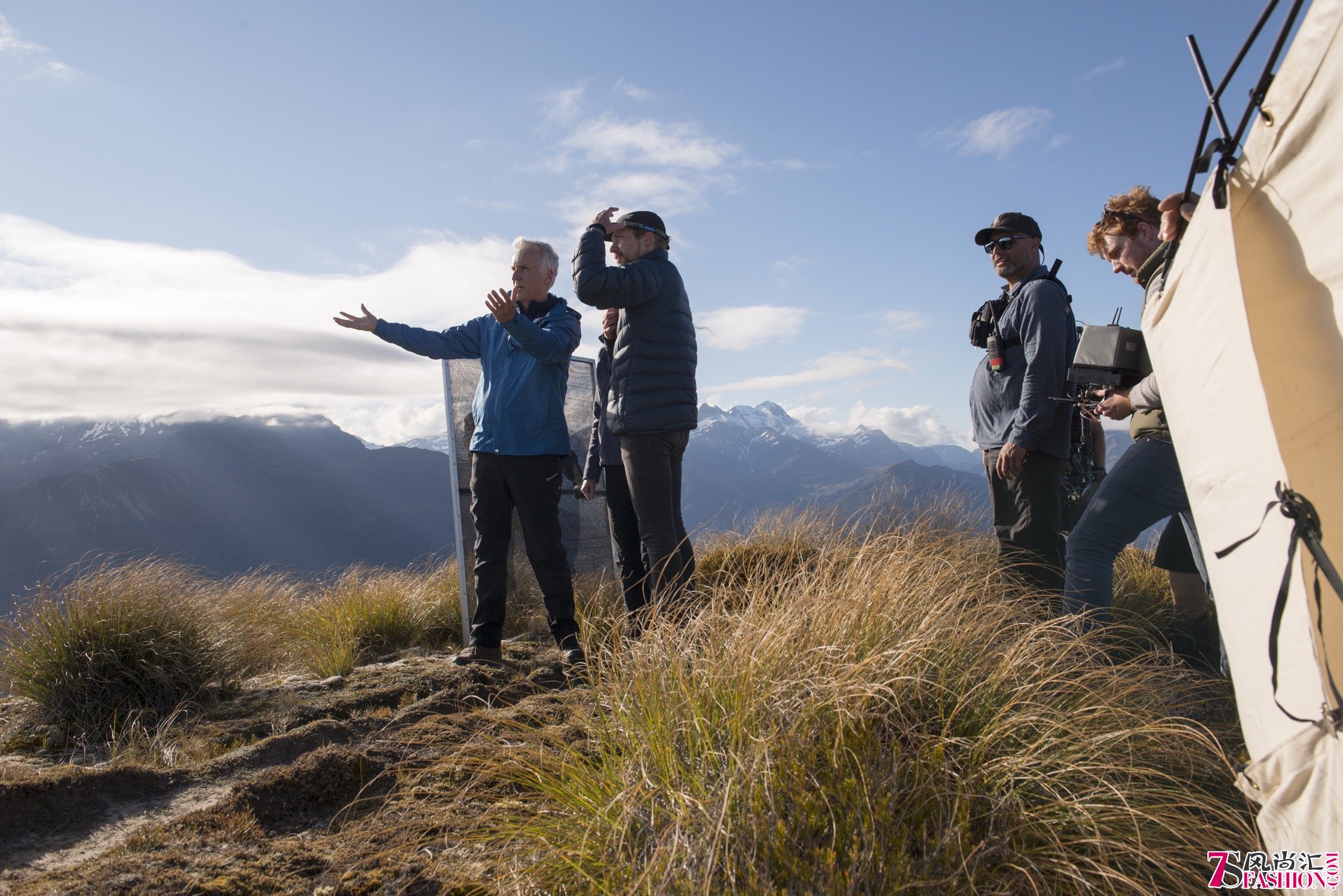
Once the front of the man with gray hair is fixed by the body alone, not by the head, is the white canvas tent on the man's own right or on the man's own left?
on the man's own left

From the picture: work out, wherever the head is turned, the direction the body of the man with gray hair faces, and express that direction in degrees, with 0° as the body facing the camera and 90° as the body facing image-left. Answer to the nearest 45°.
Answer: approximately 45°

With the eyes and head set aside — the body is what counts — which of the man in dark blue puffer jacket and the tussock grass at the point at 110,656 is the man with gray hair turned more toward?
the tussock grass

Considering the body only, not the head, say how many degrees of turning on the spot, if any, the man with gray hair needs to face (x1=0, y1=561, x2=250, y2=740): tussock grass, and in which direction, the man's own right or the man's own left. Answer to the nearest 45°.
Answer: approximately 45° to the man's own right

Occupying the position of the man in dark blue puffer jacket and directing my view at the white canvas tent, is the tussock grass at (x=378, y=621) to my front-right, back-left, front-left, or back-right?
back-right
